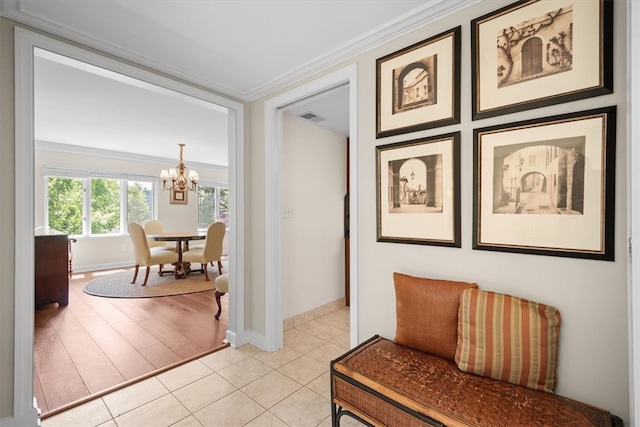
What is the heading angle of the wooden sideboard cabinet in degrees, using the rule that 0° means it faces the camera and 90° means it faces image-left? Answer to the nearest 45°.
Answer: approximately 270°

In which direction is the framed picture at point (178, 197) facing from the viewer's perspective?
toward the camera

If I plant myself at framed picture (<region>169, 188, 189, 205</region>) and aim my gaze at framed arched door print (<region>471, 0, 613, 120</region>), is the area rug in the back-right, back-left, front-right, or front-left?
front-right

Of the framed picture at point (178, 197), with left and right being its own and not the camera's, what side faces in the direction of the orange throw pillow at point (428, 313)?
front

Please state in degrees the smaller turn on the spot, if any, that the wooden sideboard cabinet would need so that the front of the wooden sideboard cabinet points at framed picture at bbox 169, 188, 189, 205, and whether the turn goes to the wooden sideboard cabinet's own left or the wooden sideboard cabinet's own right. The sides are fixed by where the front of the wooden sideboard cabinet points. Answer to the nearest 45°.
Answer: approximately 45° to the wooden sideboard cabinet's own left

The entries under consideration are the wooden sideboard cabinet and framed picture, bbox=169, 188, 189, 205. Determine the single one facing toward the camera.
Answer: the framed picture

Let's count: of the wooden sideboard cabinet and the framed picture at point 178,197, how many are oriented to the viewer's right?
1

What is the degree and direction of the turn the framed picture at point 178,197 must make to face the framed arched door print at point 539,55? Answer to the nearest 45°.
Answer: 0° — it already faces it

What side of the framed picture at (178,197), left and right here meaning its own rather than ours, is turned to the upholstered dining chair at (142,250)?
front

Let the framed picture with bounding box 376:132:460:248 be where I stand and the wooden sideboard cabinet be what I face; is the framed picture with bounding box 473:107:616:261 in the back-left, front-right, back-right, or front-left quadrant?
back-left

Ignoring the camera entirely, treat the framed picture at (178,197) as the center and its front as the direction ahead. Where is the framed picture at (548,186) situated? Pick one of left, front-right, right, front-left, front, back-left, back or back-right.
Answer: front

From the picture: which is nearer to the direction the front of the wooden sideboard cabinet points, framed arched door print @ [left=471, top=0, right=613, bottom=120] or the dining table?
the dining table

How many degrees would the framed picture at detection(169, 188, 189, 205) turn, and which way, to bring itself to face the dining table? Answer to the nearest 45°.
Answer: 0° — it already faces it

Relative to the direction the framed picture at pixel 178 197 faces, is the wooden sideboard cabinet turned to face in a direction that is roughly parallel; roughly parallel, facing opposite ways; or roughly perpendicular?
roughly perpendicular
